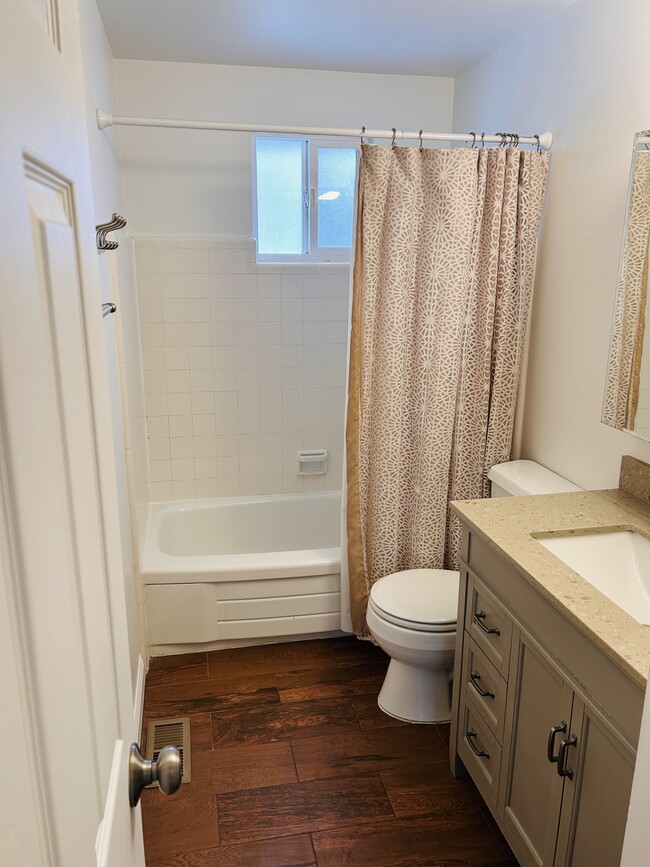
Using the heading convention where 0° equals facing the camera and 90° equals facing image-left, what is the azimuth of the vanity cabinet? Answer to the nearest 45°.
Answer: approximately 45°

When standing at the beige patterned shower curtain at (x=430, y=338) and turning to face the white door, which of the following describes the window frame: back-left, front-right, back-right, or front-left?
back-right

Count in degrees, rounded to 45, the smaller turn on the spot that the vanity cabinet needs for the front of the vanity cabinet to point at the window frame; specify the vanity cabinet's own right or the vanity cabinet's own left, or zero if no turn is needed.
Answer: approximately 90° to the vanity cabinet's own right

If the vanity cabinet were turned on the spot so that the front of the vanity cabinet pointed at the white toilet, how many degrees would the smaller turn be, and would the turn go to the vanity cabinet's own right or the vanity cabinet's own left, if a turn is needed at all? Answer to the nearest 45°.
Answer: approximately 90° to the vanity cabinet's own right

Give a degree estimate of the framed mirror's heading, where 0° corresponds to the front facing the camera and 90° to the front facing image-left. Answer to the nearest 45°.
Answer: approximately 45°

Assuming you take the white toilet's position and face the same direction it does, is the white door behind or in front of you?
in front

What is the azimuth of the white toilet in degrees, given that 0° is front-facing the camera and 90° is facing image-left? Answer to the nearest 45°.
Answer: approximately 45°

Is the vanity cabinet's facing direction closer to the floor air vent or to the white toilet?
the floor air vent
